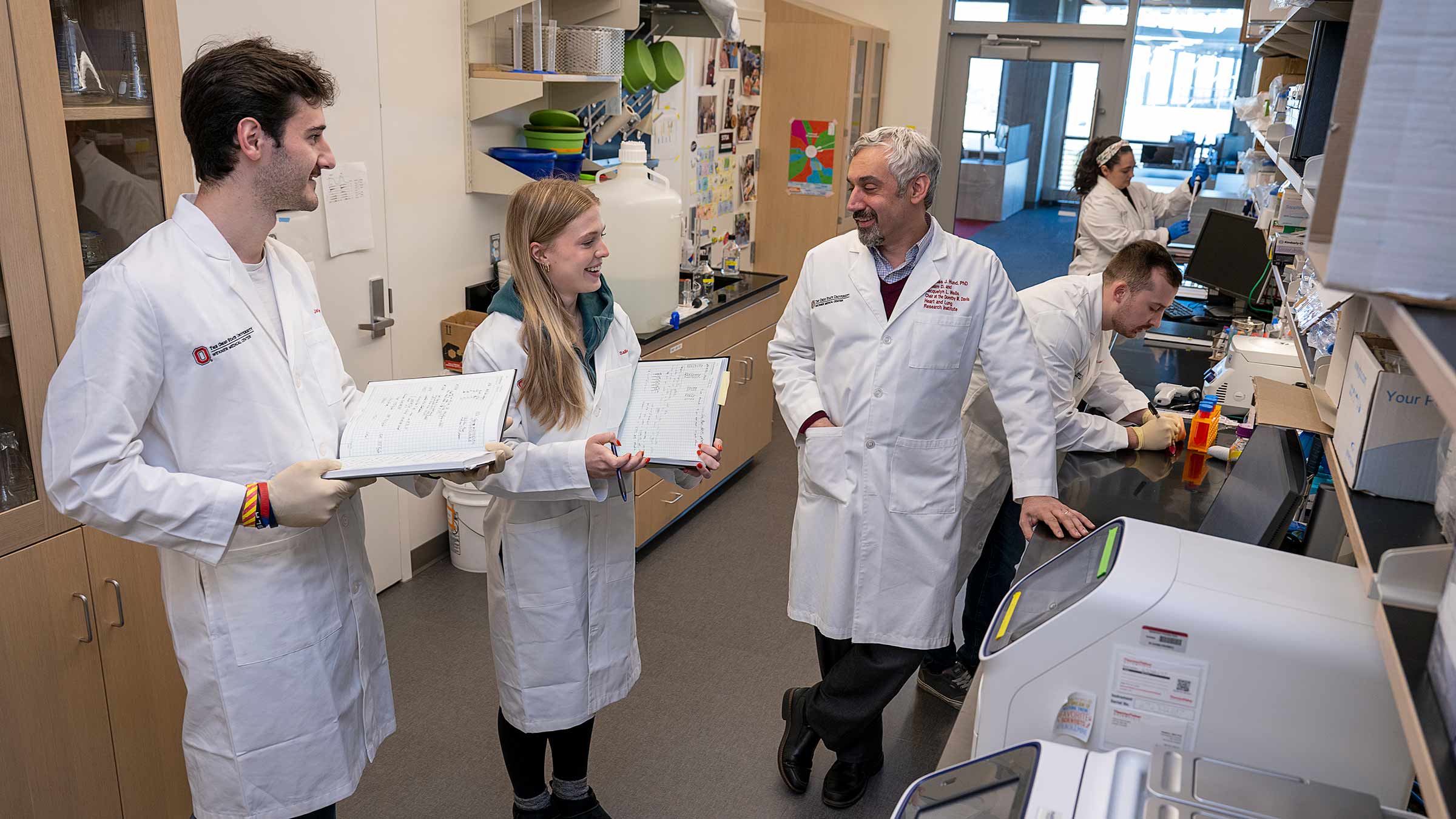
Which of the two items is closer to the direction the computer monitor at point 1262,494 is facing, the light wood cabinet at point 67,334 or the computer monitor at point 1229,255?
the light wood cabinet

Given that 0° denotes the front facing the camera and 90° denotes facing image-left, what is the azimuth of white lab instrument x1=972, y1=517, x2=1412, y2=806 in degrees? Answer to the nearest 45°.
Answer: approximately 90°

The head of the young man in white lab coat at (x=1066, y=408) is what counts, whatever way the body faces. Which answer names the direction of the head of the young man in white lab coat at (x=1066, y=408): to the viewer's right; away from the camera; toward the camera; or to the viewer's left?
to the viewer's right

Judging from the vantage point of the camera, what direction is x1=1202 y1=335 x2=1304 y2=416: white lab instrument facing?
facing to the left of the viewer

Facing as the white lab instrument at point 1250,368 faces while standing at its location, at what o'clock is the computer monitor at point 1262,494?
The computer monitor is roughly at 9 o'clock from the white lab instrument.

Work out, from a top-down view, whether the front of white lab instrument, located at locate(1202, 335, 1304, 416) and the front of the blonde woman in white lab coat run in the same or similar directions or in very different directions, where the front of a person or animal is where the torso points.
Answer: very different directions

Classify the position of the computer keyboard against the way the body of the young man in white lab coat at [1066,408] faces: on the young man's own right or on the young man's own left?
on the young man's own left

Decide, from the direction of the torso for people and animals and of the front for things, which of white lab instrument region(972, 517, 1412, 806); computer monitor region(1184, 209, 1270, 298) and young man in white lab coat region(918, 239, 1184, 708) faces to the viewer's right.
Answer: the young man in white lab coat

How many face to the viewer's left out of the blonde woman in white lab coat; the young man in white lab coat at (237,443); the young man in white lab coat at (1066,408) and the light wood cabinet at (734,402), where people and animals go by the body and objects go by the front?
0

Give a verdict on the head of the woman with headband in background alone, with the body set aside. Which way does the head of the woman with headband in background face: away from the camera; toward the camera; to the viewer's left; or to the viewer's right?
to the viewer's right

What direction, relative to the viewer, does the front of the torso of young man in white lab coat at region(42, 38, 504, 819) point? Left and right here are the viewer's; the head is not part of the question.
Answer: facing the viewer and to the right of the viewer

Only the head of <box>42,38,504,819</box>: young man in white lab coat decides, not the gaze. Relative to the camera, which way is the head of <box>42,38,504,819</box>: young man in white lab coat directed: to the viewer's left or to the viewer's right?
to the viewer's right

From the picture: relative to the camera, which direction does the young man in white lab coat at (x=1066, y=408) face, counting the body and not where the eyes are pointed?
to the viewer's right

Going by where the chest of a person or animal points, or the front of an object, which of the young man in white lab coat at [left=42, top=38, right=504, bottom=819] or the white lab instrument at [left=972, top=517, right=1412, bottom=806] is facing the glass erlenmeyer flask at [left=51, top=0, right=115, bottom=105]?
the white lab instrument

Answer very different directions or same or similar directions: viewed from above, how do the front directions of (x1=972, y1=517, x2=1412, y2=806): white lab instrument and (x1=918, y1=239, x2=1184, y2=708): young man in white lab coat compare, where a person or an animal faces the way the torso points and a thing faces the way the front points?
very different directions

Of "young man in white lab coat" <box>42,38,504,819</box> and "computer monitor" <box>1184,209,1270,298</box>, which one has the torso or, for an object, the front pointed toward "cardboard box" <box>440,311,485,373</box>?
the computer monitor

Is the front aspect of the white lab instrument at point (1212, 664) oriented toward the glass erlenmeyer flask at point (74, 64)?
yes
